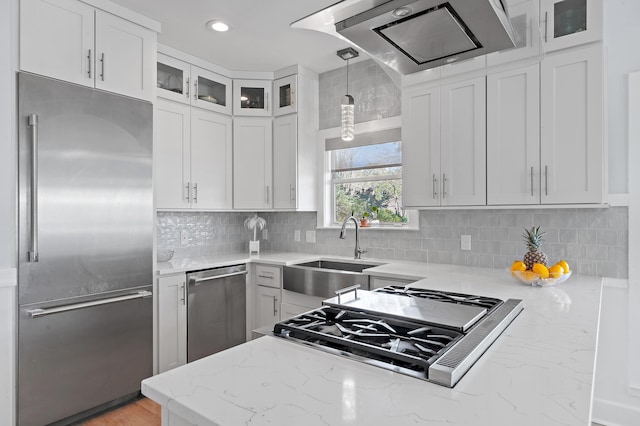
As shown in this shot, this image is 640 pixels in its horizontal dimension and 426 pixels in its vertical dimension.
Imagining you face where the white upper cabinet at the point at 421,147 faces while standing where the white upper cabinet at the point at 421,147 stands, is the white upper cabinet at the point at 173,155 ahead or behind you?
ahead

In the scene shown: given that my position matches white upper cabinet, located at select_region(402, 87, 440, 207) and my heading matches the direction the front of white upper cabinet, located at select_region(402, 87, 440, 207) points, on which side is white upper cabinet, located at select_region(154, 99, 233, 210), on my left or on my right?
on my right

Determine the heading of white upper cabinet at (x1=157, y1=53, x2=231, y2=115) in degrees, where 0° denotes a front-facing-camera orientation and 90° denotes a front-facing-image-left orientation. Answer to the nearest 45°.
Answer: approximately 315°

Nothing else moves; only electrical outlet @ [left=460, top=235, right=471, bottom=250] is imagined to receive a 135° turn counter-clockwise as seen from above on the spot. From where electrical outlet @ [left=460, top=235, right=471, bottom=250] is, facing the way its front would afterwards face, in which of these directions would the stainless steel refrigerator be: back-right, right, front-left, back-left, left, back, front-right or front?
back

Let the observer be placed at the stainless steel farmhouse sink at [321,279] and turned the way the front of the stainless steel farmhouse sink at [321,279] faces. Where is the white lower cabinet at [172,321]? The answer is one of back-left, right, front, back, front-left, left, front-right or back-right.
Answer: front-right
